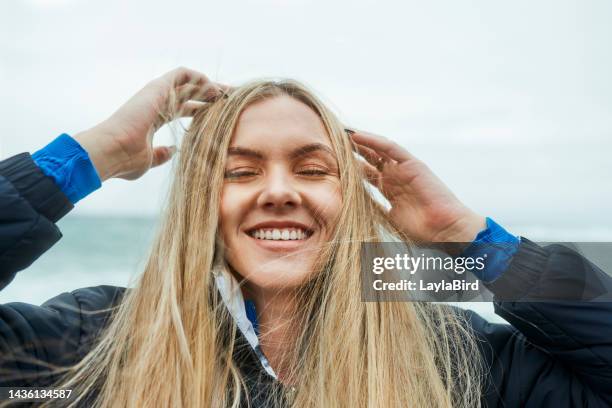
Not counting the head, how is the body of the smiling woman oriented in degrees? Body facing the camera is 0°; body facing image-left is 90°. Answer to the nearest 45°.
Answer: approximately 0°
